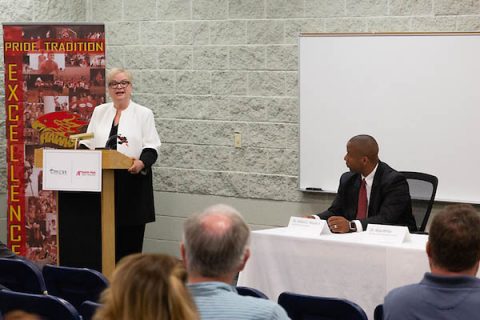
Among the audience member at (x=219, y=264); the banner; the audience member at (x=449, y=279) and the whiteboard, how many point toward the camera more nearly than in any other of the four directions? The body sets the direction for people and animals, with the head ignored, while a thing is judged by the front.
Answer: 2

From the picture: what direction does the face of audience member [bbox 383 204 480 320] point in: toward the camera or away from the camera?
away from the camera

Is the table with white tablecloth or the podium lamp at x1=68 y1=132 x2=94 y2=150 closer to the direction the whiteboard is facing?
the table with white tablecloth

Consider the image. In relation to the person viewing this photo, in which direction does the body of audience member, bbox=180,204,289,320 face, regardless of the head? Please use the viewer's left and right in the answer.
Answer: facing away from the viewer

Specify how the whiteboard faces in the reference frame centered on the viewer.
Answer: facing the viewer

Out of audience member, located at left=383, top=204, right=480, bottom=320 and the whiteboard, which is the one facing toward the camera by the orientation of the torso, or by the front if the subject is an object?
the whiteboard

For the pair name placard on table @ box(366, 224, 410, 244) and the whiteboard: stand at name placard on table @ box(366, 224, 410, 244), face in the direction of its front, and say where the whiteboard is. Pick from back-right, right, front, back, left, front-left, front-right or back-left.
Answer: back-right

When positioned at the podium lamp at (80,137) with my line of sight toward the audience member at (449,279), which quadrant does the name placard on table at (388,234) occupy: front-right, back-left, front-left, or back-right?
front-left

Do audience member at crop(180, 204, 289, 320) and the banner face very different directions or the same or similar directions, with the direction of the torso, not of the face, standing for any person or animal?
very different directions

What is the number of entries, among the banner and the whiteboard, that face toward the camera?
2

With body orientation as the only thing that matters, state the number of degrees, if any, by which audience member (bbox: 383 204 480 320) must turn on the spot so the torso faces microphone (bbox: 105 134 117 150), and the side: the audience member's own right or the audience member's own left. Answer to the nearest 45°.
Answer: approximately 45° to the audience member's own left

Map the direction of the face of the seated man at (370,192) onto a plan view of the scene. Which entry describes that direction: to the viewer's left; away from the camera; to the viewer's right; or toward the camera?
to the viewer's left

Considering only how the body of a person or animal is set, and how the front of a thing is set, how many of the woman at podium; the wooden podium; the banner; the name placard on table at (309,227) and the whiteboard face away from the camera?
0

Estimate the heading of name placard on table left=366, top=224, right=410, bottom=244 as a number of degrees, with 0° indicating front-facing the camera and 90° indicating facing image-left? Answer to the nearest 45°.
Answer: approximately 45°

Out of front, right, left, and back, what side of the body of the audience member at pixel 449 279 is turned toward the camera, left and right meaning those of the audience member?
back

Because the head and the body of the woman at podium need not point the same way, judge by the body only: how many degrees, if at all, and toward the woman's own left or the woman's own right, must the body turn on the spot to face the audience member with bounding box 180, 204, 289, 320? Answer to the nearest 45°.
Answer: approximately 45° to the woman's own left

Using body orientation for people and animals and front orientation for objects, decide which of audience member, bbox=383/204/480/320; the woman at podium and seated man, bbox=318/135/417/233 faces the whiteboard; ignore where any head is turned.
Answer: the audience member
